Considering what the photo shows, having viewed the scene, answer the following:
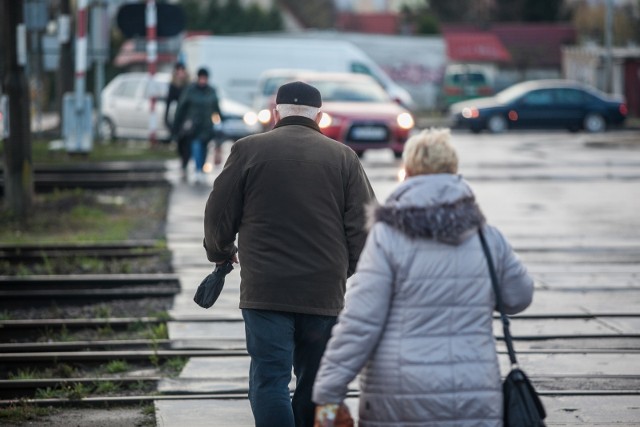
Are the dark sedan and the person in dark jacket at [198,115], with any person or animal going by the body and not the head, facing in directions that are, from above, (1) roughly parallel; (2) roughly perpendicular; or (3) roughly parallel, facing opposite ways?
roughly perpendicular

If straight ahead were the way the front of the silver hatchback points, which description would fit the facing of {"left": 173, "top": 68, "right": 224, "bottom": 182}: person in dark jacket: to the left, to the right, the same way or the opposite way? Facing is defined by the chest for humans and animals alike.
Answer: to the right

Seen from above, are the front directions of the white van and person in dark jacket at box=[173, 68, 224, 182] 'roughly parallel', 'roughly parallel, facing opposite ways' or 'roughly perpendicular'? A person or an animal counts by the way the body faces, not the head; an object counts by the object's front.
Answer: roughly perpendicular

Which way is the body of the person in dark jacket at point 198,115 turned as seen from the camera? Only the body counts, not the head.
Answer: toward the camera

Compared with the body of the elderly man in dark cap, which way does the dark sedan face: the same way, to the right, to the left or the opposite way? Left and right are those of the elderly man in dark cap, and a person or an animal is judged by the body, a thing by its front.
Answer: to the left

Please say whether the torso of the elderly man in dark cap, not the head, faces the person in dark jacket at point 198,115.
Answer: yes

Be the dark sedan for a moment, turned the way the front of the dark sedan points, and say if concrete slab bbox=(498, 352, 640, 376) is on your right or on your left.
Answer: on your left

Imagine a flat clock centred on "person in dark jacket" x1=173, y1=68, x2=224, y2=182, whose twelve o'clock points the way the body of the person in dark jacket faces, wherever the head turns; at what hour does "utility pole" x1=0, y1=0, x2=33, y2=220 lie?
The utility pole is roughly at 1 o'clock from the person in dark jacket.

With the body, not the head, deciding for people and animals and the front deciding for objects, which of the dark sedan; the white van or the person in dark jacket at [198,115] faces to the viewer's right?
the white van

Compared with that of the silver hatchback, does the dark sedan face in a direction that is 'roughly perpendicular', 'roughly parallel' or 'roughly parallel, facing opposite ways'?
roughly parallel, facing opposite ways

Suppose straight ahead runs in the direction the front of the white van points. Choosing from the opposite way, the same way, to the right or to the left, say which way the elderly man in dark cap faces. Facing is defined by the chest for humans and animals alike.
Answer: to the left

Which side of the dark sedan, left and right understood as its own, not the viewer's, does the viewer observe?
left

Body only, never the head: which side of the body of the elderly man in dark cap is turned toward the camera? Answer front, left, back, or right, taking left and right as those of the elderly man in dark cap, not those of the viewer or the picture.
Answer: back

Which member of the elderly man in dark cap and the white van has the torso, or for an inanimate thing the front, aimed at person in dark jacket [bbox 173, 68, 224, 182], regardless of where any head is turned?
the elderly man in dark cap

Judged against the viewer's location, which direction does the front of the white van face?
facing to the right of the viewer

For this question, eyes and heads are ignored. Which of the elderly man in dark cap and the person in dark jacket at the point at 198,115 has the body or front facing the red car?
the elderly man in dark cap

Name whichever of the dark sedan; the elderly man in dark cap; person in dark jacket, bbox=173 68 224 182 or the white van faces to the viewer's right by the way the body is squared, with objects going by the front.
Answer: the white van

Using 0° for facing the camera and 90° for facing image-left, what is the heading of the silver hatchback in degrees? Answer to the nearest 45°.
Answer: approximately 270°

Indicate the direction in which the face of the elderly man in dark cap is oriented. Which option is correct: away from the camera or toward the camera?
away from the camera

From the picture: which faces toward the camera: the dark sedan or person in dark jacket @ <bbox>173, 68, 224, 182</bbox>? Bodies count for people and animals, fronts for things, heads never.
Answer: the person in dark jacket
